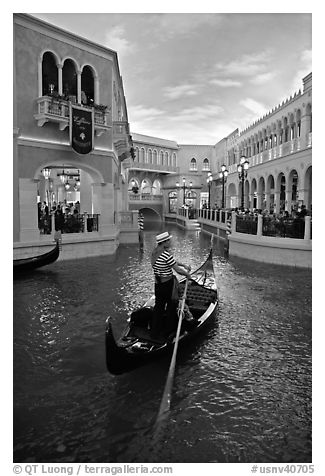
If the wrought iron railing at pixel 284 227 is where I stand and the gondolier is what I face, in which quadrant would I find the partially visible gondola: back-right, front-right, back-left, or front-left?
front-right

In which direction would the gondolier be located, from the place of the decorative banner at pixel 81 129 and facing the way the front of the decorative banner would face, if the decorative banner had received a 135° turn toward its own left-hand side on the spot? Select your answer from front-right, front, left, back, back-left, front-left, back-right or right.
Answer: back

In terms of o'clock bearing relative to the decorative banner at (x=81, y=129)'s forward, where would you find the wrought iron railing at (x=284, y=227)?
The wrought iron railing is roughly at 11 o'clock from the decorative banner.

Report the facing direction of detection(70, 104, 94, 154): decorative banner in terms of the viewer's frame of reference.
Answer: facing the viewer and to the right of the viewer

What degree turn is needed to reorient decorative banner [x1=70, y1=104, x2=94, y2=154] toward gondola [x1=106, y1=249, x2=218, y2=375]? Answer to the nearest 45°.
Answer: approximately 45° to its right
